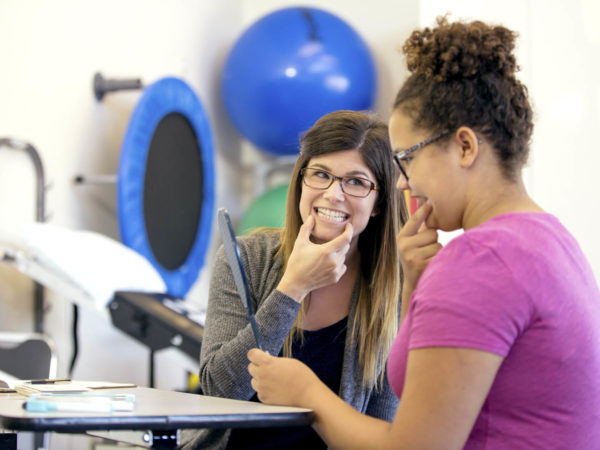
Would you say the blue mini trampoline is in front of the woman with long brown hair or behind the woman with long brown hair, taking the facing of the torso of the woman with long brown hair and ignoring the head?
behind

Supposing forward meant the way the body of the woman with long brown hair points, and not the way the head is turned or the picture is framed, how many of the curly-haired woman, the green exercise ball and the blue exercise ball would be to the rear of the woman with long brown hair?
2

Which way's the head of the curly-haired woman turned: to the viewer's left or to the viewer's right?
to the viewer's left

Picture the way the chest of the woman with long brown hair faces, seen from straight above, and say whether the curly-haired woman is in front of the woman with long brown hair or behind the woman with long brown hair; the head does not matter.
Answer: in front

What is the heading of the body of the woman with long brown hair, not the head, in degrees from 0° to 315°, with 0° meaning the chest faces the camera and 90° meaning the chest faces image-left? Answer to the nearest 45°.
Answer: approximately 0°

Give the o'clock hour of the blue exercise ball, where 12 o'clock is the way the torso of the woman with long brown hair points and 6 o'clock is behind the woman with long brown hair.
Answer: The blue exercise ball is roughly at 6 o'clock from the woman with long brown hair.

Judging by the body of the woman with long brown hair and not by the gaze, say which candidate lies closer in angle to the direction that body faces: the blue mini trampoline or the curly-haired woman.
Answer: the curly-haired woman

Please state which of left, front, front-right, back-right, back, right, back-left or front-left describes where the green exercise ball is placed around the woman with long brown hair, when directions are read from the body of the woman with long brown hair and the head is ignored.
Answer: back

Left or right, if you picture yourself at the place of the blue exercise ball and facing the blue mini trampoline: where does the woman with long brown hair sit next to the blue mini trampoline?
left
